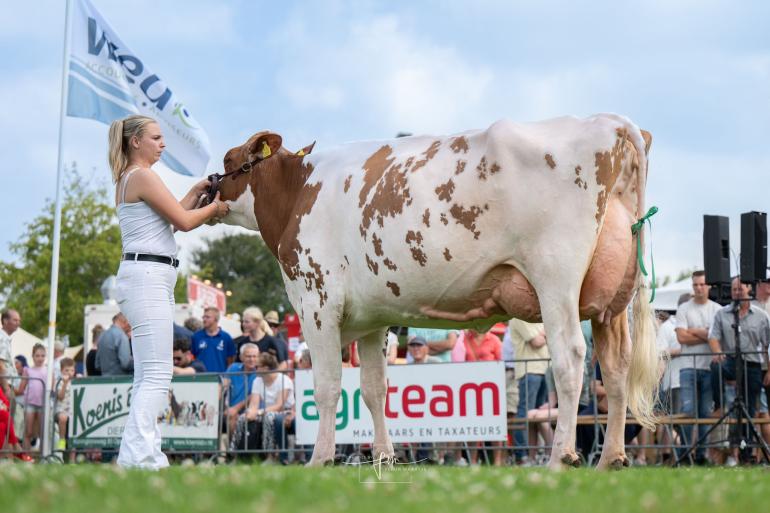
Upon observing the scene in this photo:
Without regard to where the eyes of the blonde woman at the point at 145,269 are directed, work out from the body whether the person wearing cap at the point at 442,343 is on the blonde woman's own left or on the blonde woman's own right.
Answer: on the blonde woman's own left

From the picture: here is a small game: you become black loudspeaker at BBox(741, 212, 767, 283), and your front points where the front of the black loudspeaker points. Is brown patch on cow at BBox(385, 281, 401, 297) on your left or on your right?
on your right

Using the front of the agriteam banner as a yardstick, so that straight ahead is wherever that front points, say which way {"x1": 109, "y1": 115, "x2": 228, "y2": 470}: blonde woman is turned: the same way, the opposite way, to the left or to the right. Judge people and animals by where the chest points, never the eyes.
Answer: to the left

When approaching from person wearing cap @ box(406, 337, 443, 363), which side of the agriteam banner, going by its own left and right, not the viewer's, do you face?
back

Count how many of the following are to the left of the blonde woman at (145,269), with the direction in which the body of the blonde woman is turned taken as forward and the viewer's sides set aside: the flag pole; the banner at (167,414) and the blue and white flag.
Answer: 3

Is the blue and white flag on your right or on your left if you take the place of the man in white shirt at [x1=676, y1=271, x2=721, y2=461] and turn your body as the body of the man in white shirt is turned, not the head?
on your right

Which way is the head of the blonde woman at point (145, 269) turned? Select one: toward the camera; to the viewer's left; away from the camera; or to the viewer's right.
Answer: to the viewer's right

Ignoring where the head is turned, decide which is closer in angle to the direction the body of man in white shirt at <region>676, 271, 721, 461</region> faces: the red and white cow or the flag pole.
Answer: the red and white cow

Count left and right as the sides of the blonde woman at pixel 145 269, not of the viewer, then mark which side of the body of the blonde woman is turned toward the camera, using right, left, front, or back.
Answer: right

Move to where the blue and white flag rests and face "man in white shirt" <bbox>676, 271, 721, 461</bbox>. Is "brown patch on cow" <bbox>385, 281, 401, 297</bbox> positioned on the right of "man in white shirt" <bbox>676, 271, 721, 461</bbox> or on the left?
right
